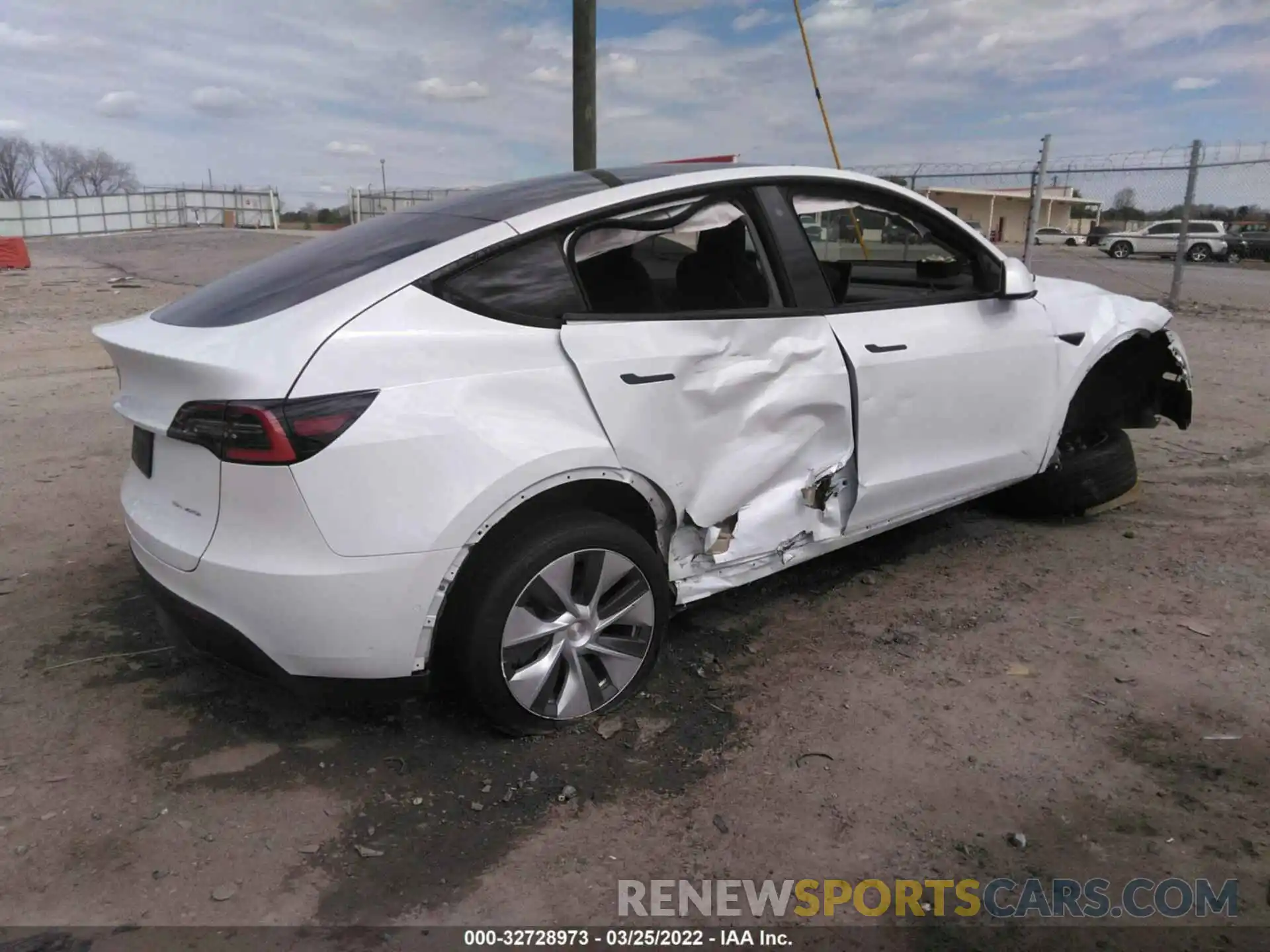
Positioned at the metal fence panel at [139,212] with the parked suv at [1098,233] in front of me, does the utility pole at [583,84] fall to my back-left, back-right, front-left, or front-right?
front-right

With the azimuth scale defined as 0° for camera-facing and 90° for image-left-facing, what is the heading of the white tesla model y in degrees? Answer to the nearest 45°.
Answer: approximately 225°

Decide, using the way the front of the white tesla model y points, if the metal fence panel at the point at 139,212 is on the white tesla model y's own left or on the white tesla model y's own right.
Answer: on the white tesla model y's own left

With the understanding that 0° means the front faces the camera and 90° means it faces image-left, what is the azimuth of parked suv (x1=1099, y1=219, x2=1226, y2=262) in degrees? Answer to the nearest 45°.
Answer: approximately 90°

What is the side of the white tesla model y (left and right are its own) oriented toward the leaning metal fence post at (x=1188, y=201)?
front

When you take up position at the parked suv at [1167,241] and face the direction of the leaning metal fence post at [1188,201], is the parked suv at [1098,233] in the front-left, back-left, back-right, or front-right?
back-right

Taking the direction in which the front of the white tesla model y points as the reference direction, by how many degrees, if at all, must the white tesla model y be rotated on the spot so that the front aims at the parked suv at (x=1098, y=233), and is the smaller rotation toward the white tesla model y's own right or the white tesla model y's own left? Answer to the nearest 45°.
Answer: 0° — it already faces it

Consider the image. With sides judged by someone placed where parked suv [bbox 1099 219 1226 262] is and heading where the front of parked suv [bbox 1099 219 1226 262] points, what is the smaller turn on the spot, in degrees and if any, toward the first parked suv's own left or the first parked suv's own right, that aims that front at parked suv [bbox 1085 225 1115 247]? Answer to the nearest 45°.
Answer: approximately 45° to the first parked suv's own right

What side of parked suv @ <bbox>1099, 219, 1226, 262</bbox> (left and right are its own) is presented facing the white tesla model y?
left

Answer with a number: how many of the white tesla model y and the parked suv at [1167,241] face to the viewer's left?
1
